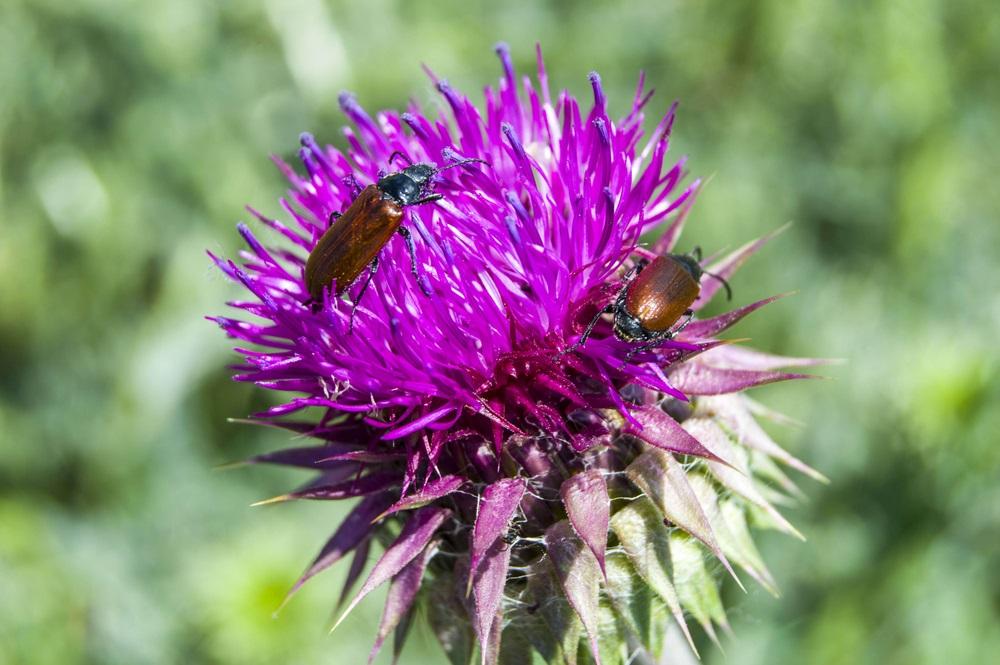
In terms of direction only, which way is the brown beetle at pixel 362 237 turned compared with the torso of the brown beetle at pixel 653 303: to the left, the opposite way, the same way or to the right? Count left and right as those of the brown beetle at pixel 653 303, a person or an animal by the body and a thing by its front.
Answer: the same way

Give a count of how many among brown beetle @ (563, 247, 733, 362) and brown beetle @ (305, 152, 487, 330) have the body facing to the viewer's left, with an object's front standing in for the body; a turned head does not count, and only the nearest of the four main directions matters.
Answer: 0

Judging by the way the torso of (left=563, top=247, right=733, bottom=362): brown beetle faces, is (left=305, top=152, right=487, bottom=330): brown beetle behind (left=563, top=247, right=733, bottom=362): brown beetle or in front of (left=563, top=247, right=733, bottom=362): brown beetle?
behind

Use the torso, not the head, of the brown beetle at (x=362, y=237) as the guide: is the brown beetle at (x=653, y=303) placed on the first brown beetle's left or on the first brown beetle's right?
on the first brown beetle's right

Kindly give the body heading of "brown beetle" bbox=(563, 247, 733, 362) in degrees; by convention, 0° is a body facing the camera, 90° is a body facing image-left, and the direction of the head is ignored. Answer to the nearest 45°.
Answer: approximately 225°

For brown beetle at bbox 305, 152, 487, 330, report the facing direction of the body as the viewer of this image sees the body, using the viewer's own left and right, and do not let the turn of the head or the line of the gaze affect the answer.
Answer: facing away from the viewer and to the right of the viewer
